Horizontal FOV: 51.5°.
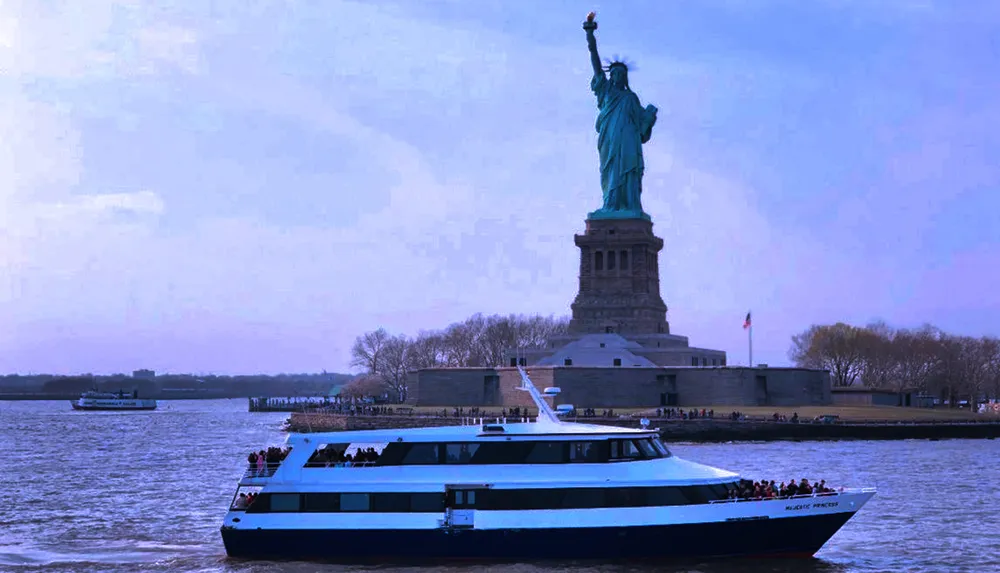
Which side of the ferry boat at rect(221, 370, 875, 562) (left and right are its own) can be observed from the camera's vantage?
right
